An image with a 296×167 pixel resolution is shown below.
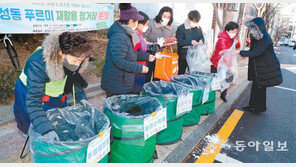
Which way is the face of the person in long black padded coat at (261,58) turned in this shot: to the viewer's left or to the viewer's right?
to the viewer's left

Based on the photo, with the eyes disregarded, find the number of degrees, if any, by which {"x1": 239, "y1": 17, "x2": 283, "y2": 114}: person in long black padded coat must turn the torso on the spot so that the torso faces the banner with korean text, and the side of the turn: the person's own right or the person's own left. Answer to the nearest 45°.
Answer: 0° — they already face it

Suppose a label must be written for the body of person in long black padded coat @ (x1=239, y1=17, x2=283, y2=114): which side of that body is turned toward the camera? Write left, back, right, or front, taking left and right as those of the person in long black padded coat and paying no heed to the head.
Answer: left

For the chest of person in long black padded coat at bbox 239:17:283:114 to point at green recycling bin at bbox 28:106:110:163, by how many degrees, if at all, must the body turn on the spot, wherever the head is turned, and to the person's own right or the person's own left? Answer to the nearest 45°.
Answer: approximately 45° to the person's own left

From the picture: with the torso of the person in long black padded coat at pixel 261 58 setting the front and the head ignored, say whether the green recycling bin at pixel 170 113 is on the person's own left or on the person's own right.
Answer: on the person's own left

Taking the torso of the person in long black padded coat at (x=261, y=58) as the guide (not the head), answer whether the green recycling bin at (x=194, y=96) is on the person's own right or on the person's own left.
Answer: on the person's own left

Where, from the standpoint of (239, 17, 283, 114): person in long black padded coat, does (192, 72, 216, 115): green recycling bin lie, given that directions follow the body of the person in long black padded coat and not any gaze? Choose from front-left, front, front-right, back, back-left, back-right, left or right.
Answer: front-left

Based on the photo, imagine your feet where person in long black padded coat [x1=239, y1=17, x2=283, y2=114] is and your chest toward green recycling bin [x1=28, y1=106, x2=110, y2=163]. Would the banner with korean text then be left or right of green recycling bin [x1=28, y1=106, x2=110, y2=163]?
right
